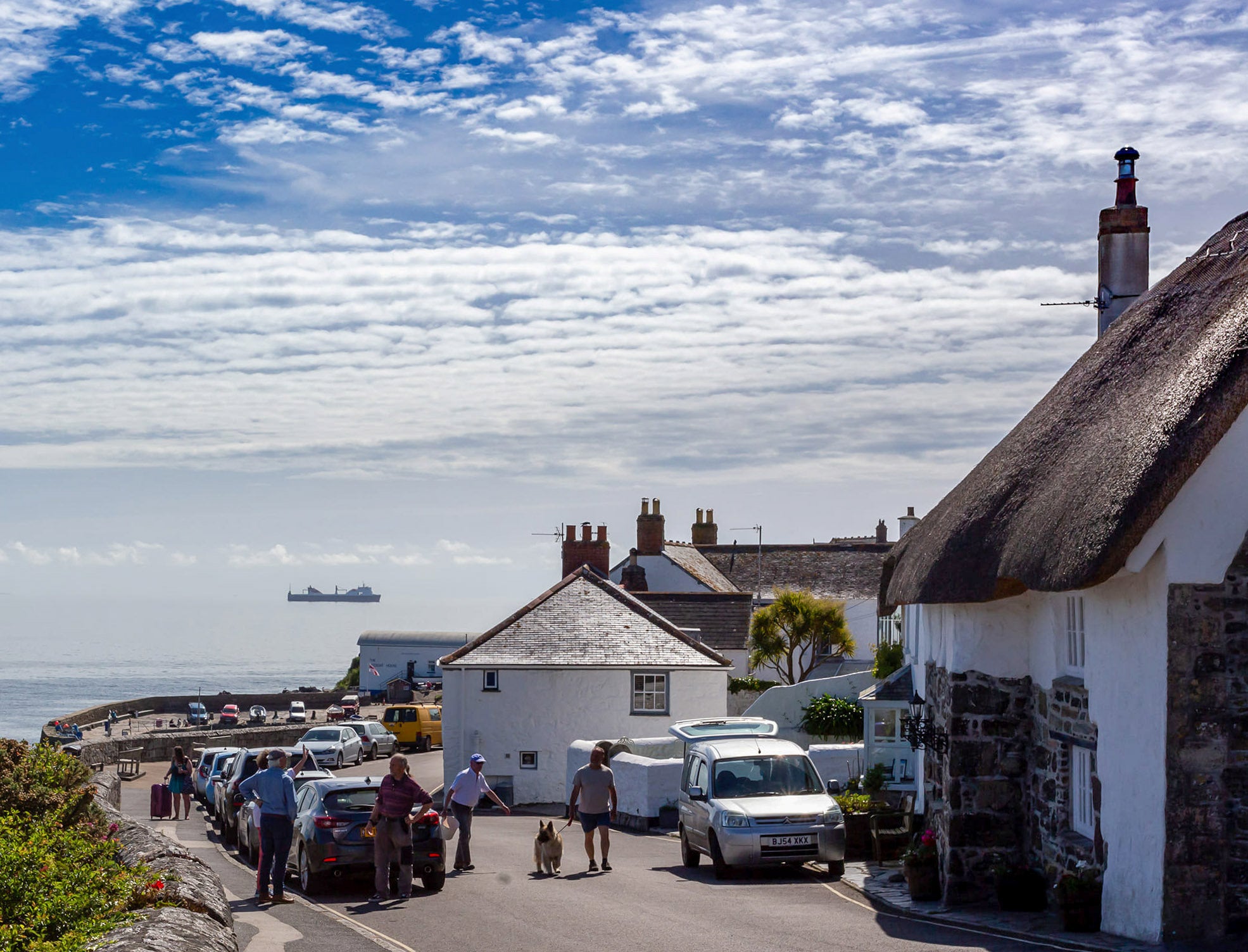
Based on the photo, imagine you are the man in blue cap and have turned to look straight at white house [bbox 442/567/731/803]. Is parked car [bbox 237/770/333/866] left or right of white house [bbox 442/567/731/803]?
left

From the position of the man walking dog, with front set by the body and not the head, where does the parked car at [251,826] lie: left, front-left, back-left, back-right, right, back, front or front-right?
back-right

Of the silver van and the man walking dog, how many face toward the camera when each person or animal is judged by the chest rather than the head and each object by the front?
2

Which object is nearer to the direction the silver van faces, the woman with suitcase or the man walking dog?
the man walking dog

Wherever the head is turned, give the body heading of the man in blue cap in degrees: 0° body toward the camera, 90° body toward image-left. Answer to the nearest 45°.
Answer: approximately 315°

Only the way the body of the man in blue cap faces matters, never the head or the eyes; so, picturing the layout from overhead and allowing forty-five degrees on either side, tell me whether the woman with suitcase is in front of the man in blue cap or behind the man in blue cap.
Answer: behind

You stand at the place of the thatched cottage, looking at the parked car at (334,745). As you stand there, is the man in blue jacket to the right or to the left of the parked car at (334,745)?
left

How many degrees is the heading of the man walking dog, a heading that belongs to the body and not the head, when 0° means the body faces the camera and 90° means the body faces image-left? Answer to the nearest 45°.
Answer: approximately 0°

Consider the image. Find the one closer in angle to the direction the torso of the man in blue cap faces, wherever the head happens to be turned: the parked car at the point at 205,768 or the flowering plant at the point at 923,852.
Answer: the flowering plant
